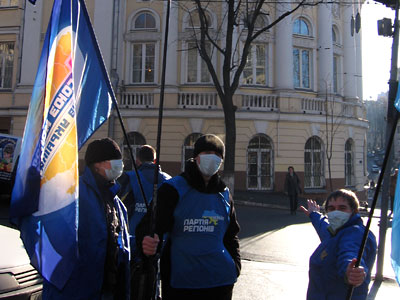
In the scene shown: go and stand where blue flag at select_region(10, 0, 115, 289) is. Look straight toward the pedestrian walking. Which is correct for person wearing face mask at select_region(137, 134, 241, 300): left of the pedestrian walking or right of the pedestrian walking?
right

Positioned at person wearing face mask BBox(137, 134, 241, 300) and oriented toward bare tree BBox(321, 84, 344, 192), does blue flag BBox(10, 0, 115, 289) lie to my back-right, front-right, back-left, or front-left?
back-left

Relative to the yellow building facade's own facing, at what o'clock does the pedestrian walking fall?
The pedestrian walking is roughly at 11 o'clock from the yellow building facade.

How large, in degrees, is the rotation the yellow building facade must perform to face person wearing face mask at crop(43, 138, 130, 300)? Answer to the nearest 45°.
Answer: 0° — it already faces them

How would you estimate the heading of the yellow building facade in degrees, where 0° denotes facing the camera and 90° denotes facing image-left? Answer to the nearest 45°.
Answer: approximately 0°

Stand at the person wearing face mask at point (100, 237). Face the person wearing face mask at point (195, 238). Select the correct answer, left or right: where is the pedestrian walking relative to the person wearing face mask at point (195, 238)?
left

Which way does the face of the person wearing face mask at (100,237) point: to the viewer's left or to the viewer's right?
to the viewer's right

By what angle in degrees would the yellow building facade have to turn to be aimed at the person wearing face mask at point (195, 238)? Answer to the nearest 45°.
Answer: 0° — it already faces them

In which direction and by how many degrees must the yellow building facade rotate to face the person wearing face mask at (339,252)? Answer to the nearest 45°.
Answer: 0° — it already faces them
